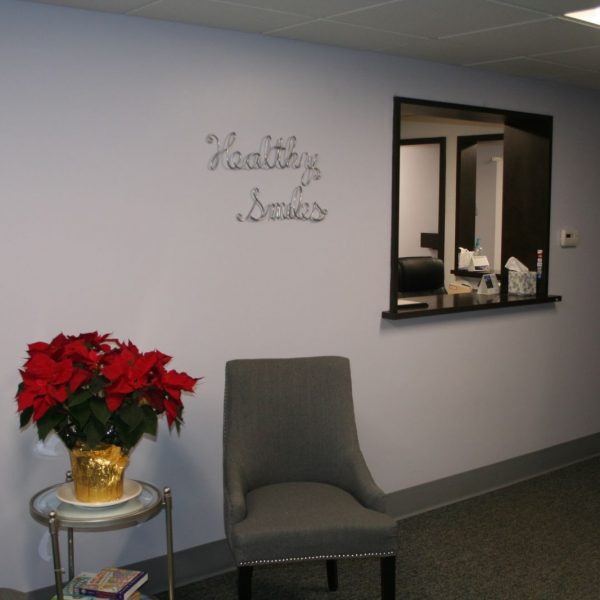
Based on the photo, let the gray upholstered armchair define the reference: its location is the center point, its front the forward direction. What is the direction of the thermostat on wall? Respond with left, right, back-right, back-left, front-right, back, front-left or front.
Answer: back-left

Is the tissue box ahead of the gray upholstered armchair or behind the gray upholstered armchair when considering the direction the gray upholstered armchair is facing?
behind

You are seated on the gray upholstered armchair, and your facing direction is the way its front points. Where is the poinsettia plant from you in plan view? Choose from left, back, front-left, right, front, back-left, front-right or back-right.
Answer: front-right

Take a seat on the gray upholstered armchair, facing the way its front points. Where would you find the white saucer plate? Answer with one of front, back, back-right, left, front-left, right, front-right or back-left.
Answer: front-right

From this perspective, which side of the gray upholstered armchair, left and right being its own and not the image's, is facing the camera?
front

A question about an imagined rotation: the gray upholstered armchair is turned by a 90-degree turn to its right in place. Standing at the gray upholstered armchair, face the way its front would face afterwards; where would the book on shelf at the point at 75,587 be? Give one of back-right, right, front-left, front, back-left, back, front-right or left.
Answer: front-left

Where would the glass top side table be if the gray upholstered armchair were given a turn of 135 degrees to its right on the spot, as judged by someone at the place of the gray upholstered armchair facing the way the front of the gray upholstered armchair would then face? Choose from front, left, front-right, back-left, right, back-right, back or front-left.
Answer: left

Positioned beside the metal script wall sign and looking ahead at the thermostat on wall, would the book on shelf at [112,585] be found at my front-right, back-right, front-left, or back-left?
back-right

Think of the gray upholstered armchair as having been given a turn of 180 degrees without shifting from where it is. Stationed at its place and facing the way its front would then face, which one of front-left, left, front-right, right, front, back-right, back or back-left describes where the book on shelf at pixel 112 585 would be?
back-left
